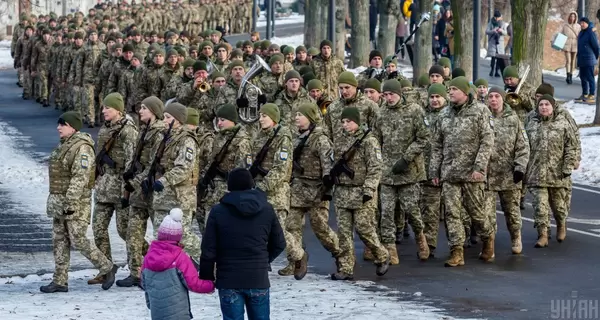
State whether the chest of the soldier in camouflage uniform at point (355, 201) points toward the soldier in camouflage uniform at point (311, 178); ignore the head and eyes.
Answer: no

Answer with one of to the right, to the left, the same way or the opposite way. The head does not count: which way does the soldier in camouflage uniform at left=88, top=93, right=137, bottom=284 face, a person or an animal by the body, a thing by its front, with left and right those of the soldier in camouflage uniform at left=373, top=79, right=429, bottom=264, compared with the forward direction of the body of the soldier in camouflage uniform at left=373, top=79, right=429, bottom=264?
the same way

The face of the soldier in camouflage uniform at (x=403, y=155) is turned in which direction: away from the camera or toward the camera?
toward the camera

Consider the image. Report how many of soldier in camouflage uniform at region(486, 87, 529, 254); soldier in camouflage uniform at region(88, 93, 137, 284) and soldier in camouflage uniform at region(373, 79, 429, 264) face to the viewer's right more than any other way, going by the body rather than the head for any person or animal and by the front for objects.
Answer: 0

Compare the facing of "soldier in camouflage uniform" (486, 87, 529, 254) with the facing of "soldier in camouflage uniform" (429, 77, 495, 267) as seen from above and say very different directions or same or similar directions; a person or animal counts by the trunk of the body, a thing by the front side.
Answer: same or similar directions

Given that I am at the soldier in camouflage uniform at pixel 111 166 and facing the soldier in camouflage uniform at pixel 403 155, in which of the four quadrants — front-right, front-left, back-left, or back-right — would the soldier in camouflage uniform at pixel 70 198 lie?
back-right

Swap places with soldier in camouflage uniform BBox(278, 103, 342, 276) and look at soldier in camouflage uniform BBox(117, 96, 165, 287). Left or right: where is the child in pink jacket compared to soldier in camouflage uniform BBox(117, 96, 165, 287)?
left

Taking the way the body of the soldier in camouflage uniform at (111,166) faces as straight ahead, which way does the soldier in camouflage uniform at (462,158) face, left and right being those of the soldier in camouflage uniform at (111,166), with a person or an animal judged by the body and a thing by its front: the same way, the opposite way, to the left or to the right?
the same way

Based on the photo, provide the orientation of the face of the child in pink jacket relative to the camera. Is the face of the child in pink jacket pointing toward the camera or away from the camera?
away from the camera

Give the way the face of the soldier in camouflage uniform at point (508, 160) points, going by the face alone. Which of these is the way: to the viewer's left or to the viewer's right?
to the viewer's left

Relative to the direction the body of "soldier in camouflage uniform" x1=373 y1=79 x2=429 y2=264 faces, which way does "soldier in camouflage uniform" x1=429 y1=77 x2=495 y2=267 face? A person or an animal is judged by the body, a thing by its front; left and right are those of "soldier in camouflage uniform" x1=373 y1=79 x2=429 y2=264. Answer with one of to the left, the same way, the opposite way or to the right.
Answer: the same way

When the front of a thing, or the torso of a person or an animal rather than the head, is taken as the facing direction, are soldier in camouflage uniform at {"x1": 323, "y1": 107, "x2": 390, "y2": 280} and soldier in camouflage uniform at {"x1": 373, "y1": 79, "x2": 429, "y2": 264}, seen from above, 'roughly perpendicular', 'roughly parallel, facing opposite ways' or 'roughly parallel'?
roughly parallel

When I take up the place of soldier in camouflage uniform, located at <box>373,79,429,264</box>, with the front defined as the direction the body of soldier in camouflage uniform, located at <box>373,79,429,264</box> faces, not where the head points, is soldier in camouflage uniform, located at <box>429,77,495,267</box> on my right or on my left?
on my left

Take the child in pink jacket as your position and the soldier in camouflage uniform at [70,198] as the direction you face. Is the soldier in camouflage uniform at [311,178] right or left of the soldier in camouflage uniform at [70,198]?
right

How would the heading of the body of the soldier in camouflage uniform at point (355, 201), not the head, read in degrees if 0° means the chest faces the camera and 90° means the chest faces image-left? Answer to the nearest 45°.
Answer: approximately 45°

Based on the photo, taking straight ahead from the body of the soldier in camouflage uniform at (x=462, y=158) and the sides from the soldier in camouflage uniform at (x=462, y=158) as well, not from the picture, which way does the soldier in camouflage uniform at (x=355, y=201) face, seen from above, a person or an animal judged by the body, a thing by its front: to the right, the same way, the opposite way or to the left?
the same way
